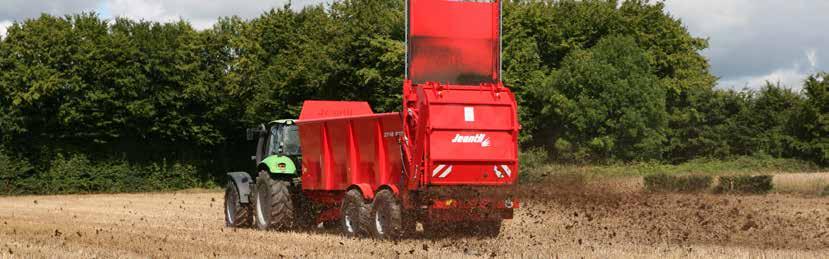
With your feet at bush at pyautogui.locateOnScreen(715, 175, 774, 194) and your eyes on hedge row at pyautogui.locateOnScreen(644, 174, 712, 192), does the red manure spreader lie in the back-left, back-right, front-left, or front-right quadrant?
front-left

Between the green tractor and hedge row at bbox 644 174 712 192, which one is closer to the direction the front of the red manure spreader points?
the green tractor

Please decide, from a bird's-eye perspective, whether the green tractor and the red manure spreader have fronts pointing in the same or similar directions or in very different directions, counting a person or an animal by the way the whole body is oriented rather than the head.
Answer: same or similar directions

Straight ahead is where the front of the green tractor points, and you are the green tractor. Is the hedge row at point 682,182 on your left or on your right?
on your right

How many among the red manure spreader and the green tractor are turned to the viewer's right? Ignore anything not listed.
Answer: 0

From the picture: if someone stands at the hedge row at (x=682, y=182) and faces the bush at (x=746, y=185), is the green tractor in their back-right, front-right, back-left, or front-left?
back-right

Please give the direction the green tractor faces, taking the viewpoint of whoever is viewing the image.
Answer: facing away from the viewer and to the left of the viewer

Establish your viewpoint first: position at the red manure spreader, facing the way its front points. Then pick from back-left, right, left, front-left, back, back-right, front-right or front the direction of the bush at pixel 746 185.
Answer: right

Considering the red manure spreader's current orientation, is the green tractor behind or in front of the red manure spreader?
in front

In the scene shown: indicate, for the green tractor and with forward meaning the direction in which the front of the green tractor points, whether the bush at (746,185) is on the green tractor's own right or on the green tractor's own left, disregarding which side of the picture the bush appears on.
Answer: on the green tractor's own right

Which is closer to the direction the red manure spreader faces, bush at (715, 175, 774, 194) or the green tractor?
the green tractor

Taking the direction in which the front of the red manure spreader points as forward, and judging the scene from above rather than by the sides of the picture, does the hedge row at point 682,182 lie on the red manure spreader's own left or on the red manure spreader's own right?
on the red manure spreader's own right

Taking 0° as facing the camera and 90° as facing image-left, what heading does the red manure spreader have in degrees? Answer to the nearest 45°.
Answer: approximately 135°
